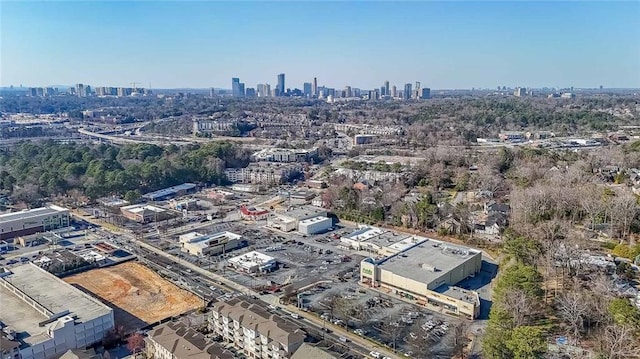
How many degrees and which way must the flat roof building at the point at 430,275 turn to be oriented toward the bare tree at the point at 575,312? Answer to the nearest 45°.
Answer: approximately 90° to its left

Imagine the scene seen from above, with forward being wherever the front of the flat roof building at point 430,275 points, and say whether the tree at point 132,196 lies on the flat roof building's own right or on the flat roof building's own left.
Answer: on the flat roof building's own right

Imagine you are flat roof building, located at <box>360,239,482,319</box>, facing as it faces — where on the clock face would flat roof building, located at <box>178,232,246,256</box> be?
flat roof building, located at <box>178,232,246,256</box> is roughly at 2 o'clock from flat roof building, located at <box>360,239,482,319</box>.

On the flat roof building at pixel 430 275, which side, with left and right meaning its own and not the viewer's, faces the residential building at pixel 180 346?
front

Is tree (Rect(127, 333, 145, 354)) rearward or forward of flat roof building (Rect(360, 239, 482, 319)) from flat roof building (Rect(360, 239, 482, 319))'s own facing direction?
forward

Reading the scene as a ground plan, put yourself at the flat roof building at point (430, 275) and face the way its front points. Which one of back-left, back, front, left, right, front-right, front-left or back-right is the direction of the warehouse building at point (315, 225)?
right

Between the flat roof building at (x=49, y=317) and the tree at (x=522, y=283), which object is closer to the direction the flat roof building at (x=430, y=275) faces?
the flat roof building

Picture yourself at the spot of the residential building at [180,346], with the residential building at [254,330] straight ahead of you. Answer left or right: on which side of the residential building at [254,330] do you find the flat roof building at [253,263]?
left

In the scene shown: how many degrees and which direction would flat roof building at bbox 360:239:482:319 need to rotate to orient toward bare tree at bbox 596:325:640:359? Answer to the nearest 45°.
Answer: approximately 90° to its left

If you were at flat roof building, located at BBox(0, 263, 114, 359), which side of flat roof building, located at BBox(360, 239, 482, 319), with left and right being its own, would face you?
front

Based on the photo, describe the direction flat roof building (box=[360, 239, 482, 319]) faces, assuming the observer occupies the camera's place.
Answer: facing the viewer and to the left of the viewer

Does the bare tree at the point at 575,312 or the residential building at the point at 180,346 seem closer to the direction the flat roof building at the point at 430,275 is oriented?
the residential building

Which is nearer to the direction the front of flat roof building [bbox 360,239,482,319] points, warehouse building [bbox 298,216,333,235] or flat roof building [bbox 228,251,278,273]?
the flat roof building

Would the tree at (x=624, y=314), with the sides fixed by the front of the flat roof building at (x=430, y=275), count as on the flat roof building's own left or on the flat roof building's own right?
on the flat roof building's own left

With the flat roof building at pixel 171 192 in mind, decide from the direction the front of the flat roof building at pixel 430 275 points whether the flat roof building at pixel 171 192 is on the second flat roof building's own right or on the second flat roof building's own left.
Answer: on the second flat roof building's own right
